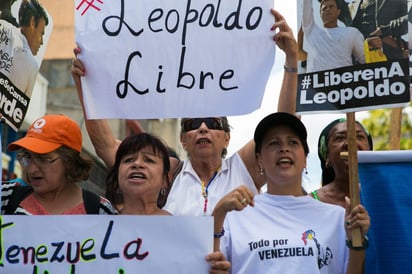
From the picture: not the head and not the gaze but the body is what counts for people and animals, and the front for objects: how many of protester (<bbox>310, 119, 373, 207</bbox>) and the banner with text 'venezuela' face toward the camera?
2

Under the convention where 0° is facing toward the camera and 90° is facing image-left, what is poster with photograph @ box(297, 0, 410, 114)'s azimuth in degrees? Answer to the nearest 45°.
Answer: approximately 0°

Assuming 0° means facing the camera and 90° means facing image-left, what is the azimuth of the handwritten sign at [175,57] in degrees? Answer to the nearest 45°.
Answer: approximately 0°

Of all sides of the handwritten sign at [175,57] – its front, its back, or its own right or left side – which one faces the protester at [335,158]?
left

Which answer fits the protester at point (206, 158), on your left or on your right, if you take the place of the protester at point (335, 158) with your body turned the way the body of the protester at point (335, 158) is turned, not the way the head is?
on your right

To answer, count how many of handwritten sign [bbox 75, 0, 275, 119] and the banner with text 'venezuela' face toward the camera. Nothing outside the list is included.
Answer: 2

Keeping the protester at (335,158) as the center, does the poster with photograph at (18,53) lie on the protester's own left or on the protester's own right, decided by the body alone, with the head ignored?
on the protester's own right
